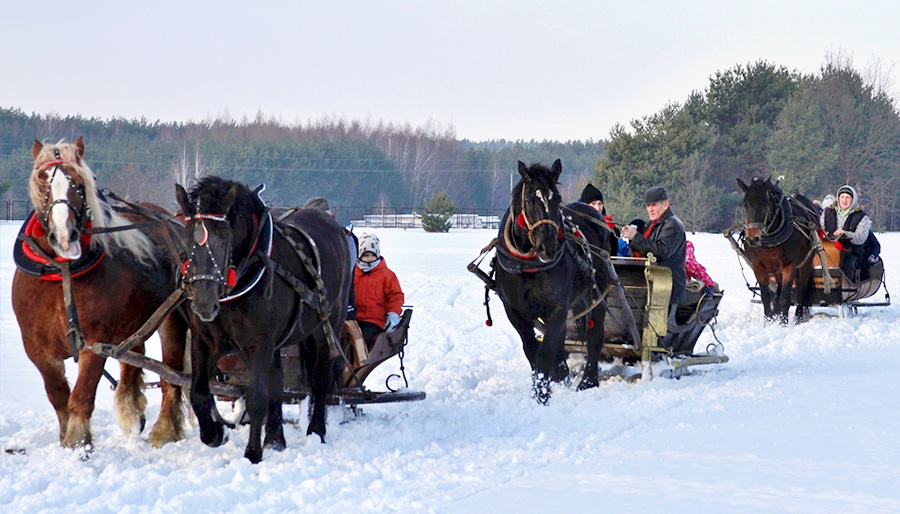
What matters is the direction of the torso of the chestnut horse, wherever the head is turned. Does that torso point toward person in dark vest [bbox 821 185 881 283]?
no

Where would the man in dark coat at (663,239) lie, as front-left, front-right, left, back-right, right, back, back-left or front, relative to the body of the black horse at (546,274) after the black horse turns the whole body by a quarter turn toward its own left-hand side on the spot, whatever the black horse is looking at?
left

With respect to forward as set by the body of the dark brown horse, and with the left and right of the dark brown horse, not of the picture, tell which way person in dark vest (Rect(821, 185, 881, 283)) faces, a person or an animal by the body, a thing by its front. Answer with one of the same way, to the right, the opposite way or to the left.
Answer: the same way

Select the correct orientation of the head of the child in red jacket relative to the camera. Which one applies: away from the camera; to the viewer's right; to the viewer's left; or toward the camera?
toward the camera

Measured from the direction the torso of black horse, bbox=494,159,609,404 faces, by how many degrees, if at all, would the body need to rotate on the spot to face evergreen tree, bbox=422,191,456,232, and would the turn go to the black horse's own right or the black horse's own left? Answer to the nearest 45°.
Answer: approximately 135° to the black horse's own right

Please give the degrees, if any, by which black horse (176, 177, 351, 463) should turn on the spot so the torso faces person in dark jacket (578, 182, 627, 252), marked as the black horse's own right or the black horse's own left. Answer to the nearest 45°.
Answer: approximately 180°

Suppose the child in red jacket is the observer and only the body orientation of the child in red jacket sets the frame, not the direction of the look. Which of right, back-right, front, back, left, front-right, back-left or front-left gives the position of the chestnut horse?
front

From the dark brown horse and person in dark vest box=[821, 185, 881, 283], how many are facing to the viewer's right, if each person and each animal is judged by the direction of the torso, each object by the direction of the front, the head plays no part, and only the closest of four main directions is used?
0

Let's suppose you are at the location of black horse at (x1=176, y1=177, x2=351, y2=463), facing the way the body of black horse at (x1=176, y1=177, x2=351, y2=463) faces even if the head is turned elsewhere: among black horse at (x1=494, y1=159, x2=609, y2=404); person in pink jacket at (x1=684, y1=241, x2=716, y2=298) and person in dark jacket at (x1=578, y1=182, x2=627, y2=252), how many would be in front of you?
0

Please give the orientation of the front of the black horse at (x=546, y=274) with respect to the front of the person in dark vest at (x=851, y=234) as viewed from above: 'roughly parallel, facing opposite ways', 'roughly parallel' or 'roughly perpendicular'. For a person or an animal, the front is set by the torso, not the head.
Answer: roughly parallel

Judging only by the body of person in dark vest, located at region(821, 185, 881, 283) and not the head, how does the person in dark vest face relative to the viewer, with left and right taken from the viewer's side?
facing the viewer and to the left of the viewer

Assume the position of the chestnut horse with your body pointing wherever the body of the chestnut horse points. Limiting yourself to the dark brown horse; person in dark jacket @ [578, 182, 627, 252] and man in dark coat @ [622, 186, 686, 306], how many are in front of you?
0

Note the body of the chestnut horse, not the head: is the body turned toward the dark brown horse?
no

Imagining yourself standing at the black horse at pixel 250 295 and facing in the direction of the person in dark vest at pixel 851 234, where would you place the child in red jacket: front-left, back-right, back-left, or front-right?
front-left

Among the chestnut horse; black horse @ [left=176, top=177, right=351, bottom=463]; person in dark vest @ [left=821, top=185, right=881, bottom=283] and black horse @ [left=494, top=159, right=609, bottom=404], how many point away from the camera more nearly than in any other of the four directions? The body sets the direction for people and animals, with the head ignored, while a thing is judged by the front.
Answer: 0

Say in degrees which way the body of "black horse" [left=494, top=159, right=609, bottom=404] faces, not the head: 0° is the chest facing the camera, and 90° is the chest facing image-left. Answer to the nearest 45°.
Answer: approximately 45°

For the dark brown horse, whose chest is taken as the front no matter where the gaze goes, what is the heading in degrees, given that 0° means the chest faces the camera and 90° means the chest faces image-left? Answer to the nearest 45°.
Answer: approximately 45°

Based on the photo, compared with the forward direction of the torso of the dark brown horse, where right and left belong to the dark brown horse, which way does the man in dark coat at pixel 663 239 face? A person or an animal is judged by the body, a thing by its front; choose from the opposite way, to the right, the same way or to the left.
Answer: the same way
